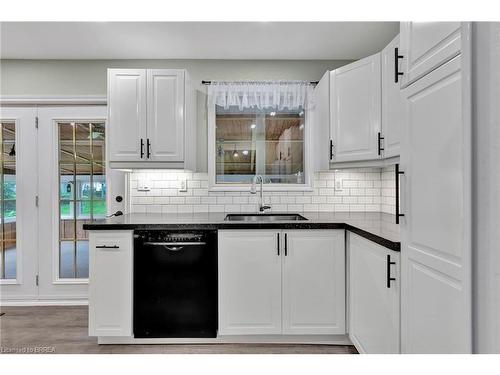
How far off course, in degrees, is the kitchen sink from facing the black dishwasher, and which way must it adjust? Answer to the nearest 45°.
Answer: approximately 45° to its right

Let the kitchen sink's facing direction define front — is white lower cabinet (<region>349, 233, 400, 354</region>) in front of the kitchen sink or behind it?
in front

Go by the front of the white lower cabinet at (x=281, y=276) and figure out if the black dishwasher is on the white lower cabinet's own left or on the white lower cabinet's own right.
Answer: on the white lower cabinet's own right

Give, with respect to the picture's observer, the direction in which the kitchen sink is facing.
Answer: facing the viewer

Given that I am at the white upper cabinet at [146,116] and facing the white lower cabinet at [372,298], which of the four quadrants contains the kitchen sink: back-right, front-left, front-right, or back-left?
front-left

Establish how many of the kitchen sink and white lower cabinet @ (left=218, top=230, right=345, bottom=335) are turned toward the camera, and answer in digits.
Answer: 2

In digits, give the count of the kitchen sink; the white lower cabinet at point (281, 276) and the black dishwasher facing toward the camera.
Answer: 3

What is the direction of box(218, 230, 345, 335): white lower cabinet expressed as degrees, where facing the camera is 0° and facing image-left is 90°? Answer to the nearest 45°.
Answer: approximately 0°

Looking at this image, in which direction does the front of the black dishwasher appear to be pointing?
toward the camera

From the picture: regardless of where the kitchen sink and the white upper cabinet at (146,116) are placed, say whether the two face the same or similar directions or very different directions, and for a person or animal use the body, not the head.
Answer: same or similar directions

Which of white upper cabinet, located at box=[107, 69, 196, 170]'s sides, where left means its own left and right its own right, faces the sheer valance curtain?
left
